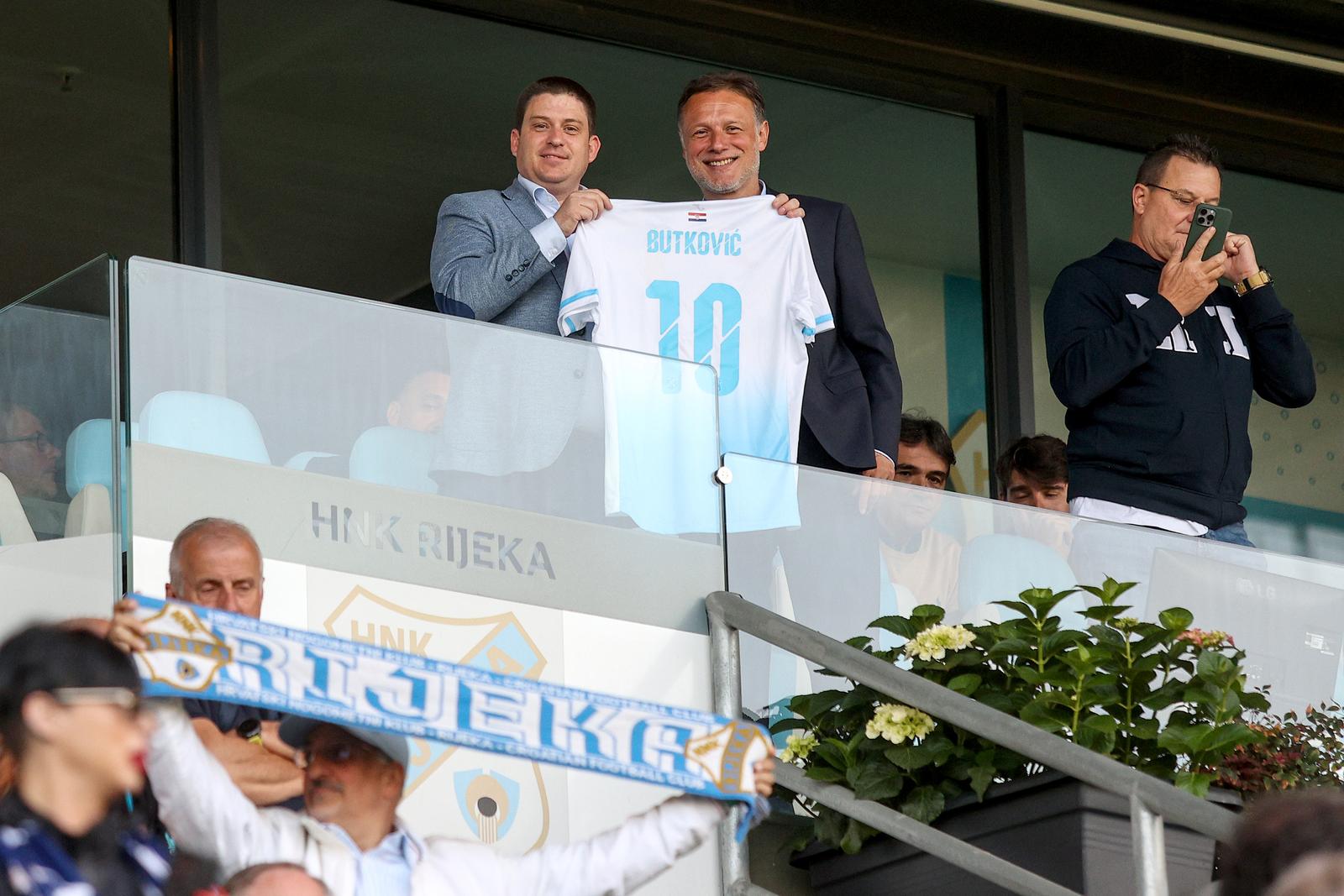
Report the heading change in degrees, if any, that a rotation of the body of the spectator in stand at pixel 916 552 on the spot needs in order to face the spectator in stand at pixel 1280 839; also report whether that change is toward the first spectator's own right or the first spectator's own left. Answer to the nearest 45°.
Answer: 0° — they already face them

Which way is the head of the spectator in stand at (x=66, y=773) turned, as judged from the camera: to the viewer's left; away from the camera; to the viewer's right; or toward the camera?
to the viewer's right

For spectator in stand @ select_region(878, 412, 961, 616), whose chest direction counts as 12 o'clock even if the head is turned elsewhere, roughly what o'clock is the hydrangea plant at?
The hydrangea plant is roughly at 11 o'clock from the spectator in stand.

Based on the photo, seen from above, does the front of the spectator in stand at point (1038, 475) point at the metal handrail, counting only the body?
yes

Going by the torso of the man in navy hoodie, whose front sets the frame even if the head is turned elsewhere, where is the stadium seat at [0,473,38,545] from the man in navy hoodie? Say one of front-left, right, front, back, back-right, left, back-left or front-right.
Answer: right

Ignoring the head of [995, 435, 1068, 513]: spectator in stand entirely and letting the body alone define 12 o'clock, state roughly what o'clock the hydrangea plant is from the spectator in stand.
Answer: The hydrangea plant is roughly at 12 o'clock from the spectator in stand.

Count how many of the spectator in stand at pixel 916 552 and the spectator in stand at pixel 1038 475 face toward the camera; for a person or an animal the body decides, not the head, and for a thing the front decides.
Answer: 2

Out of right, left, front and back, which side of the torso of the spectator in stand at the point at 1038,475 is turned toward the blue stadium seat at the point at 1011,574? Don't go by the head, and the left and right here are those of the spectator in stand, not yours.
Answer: front

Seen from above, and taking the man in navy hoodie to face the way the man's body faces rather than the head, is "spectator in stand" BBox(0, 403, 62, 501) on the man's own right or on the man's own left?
on the man's own right

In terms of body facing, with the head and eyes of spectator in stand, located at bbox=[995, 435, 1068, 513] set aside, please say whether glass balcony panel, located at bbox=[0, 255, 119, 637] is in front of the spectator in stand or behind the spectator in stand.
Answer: in front

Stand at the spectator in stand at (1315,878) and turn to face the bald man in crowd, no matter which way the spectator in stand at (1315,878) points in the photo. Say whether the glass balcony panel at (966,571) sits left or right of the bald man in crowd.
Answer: right

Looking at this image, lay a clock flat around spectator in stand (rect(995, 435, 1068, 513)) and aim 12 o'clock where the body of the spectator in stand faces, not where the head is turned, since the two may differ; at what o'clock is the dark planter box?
The dark planter box is roughly at 12 o'clock from the spectator in stand.
